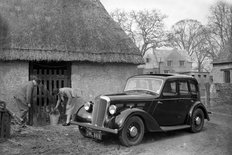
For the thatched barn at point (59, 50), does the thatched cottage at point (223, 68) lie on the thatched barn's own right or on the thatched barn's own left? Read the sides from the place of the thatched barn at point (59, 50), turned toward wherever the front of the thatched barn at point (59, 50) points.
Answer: on the thatched barn's own left

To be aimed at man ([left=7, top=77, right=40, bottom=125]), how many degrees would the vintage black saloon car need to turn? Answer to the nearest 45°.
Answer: approximately 45° to its right

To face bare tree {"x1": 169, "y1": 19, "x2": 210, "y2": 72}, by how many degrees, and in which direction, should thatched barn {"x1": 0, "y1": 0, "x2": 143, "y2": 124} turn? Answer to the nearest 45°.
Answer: approximately 135° to its left

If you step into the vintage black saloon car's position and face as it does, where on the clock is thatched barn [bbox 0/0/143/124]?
The thatched barn is roughly at 3 o'clock from the vintage black saloon car.

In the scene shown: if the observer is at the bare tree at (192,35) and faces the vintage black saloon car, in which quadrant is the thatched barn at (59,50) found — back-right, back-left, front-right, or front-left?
front-right

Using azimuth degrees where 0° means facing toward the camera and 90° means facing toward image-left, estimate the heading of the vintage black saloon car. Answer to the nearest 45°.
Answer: approximately 45°

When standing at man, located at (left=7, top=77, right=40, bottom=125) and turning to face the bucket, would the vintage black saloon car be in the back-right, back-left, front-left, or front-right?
front-right

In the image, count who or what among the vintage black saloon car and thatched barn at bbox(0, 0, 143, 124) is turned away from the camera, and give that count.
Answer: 0

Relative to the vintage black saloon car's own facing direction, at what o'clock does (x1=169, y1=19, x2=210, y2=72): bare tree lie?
The bare tree is roughly at 5 o'clock from the vintage black saloon car.

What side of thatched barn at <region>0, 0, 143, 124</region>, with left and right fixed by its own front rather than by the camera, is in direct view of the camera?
front
